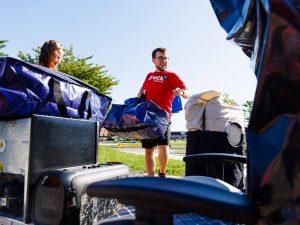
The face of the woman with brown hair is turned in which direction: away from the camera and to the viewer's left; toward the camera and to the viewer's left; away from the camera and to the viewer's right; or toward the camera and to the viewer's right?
toward the camera and to the viewer's right

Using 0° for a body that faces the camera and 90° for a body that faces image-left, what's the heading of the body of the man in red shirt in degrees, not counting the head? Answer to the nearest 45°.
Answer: approximately 0°

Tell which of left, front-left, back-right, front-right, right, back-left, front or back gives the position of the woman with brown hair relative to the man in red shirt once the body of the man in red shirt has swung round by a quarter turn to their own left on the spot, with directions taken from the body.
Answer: back-right
